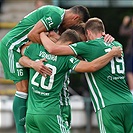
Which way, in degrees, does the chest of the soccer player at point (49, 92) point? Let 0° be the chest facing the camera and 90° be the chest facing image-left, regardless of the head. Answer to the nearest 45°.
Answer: approximately 225°

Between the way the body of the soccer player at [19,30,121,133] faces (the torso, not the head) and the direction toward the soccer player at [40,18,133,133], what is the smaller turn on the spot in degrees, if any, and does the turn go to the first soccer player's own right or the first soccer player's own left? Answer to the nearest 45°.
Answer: approximately 45° to the first soccer player's own right

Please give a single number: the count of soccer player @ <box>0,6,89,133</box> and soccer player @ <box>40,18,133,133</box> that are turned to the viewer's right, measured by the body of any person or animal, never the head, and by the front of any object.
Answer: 1

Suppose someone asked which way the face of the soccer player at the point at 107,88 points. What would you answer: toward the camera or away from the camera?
away from the camera

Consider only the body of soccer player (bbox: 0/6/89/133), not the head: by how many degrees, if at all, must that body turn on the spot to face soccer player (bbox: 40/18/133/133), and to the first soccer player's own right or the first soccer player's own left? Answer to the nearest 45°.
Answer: approximately 45° to the first soccer player's own right

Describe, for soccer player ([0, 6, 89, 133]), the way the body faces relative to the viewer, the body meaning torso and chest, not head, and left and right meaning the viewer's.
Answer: facing to the right of the viewer

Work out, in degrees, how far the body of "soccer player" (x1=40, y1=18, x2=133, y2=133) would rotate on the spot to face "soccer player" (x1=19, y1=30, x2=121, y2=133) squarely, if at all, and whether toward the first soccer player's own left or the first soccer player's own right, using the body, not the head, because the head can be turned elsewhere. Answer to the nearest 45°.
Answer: approximately 45° to the first soccer player's own left

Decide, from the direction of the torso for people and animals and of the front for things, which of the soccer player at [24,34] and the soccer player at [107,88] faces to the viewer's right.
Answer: the soccer player at [24,34]

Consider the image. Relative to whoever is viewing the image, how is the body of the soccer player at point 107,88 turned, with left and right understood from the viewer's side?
facing away from the viewer and to the left of the viewer
